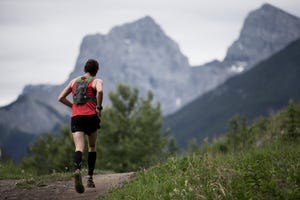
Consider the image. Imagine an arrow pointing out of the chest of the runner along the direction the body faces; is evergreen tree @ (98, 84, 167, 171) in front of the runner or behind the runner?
in front

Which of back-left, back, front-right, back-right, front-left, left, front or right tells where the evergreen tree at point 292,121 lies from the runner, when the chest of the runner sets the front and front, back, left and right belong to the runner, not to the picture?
front-right

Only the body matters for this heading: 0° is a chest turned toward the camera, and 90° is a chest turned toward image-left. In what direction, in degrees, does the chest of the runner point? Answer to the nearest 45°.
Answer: approximately 180°
